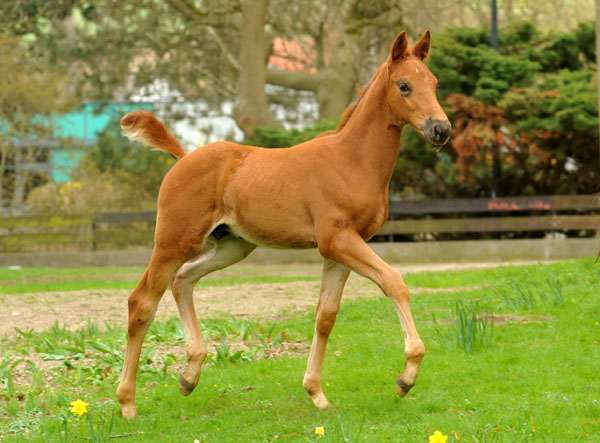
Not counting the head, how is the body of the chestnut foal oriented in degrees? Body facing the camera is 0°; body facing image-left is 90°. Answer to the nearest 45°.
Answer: approximately 270°

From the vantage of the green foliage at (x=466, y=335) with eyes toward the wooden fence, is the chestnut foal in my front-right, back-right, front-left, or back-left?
back-left

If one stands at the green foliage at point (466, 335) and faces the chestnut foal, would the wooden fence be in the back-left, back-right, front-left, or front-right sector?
back-right

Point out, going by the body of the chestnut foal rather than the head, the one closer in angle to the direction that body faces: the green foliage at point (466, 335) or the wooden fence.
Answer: the green foliage

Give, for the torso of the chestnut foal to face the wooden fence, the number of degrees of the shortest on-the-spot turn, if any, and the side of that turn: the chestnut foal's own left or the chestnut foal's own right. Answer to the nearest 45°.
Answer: approximately 90° to the chestnut foal's own left

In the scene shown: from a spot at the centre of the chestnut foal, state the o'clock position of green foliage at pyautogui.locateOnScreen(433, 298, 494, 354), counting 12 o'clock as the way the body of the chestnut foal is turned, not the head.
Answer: The green foliage is roughly at 11 o'clock from the chestnut foal.
